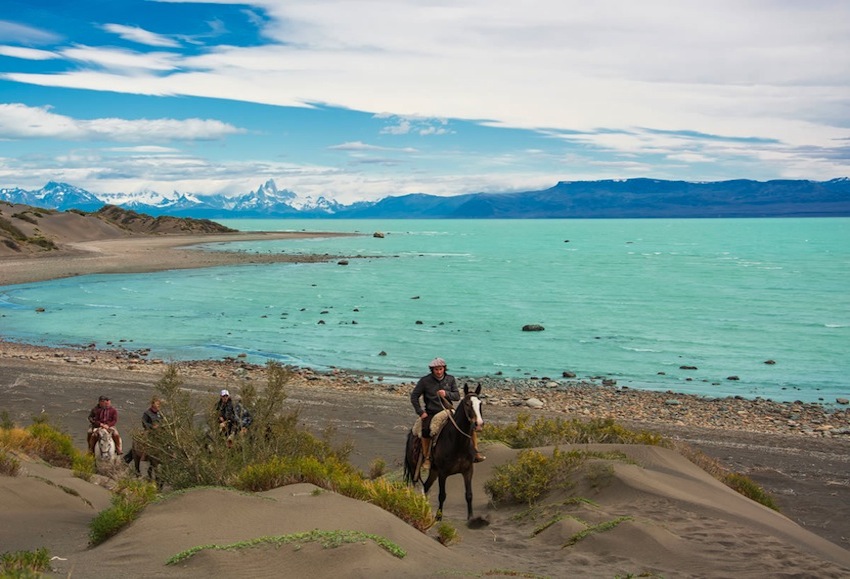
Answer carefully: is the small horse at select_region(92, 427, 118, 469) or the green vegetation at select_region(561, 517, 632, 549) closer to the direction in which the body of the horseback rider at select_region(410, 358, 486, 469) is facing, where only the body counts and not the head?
the green vegetation

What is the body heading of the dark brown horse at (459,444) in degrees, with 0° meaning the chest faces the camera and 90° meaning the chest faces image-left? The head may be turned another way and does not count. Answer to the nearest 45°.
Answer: approximately 315°

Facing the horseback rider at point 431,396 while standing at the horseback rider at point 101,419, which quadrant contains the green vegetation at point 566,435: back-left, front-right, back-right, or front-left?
front-left

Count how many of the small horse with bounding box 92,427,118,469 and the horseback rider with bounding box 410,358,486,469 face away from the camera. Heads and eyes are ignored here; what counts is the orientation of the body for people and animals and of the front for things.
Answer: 0

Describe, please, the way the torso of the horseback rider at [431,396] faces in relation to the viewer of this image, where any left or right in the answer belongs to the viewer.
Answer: facing the viewer and to the right of the viewer

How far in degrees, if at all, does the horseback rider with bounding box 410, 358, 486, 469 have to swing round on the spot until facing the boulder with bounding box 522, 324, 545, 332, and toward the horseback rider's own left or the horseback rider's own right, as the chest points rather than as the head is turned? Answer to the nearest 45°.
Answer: approximately 135° to the horseback rider's own left

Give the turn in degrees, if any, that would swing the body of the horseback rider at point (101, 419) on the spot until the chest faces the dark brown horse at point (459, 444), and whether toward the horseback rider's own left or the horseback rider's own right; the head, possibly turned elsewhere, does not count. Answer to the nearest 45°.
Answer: approximately 45° to the horseback rider's own left

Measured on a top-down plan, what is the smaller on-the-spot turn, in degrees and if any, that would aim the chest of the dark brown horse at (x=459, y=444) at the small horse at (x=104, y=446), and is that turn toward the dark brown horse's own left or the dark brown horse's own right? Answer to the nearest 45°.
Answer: approximately 180°

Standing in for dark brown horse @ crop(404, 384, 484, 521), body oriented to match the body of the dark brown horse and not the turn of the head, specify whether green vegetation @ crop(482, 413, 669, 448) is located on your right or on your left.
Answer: on your left

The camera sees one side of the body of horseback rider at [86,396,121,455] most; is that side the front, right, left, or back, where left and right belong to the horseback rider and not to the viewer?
front

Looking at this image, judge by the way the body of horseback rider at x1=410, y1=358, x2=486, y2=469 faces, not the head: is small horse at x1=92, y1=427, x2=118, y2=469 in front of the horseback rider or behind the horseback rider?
behind

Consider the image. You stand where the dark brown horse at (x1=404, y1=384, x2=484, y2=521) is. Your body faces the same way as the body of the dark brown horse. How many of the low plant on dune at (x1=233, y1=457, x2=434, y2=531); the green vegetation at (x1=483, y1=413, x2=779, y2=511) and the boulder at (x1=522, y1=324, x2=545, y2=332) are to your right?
1

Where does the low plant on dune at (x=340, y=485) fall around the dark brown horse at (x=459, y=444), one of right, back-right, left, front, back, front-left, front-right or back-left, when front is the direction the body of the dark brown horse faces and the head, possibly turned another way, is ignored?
right

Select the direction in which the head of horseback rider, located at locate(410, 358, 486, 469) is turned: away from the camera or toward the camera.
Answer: toward the camera
